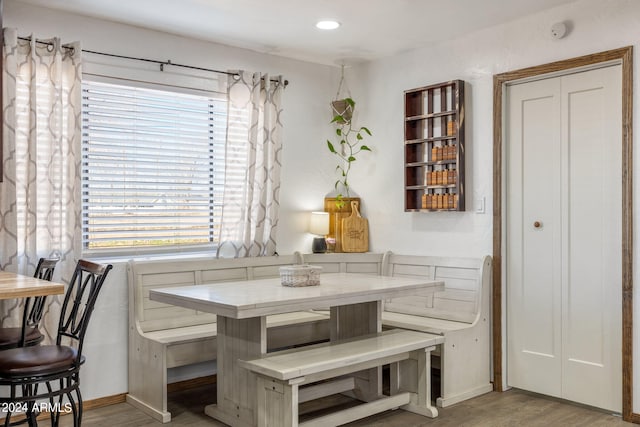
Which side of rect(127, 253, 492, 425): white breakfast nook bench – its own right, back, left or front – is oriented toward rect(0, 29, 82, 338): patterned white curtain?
right

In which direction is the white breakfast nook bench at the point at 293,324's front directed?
toward the camera

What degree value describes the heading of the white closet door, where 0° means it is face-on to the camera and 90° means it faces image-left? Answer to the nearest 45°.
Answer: approximately 45°

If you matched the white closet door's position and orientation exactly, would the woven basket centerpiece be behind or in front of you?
in front

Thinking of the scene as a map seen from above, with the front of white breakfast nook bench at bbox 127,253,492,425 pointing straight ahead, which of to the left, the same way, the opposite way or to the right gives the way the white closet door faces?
to the right

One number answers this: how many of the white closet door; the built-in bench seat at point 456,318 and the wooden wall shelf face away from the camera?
0

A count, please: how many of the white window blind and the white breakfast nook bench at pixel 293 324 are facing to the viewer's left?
0

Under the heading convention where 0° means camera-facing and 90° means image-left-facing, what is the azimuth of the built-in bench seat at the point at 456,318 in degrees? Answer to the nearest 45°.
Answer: approximately 45°

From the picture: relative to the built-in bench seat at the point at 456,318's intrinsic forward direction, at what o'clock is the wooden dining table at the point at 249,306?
The wooden dining table is roughly at 12 o'clock from the built-in bench seat.
